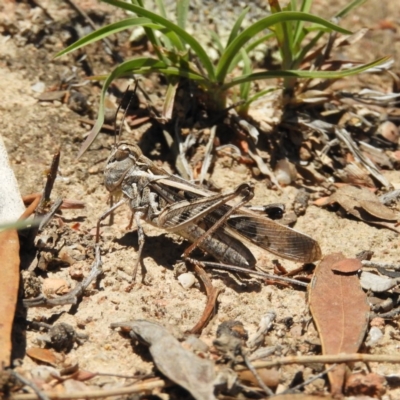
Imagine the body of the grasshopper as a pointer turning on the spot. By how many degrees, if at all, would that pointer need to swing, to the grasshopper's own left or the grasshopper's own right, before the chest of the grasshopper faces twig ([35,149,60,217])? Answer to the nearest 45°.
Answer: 0° — it already faces it

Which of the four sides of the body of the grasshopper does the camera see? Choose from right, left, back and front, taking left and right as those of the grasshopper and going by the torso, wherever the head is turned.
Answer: left

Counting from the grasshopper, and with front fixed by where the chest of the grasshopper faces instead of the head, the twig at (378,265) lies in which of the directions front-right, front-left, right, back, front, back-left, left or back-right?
back

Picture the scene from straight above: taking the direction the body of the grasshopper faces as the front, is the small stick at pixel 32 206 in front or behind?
in front

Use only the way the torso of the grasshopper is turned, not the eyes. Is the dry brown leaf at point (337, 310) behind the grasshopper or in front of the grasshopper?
behind

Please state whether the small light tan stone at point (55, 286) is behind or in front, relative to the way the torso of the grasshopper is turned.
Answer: in front

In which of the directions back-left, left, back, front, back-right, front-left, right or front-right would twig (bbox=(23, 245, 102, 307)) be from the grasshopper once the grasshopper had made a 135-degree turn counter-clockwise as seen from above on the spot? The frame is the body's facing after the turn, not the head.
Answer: right

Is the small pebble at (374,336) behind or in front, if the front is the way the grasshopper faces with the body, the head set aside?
behind

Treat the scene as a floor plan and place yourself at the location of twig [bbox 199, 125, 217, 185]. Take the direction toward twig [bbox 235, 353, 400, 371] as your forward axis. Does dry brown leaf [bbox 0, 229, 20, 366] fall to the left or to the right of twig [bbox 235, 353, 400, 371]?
right
